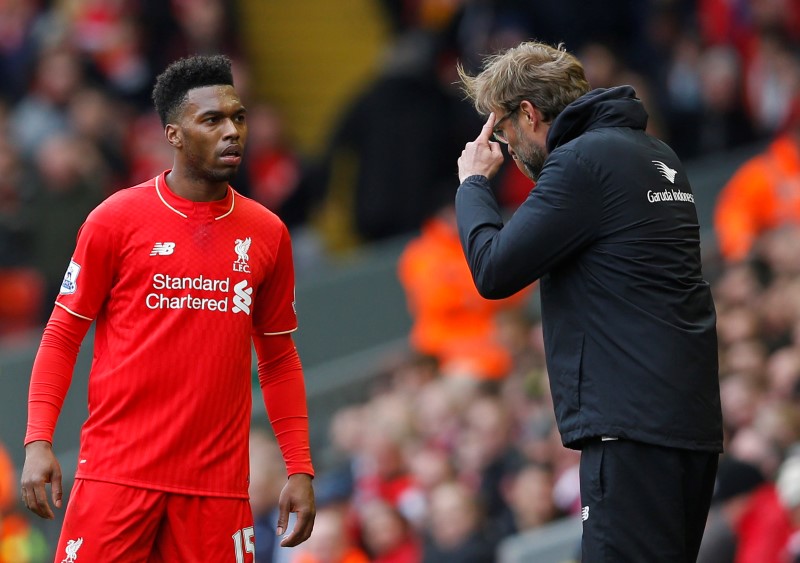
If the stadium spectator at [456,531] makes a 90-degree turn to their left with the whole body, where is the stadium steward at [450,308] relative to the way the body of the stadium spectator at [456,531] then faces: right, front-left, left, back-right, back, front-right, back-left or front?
back-left

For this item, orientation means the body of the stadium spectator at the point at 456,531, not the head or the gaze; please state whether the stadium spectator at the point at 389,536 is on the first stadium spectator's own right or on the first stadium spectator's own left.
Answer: on the first stadium spectator's own right

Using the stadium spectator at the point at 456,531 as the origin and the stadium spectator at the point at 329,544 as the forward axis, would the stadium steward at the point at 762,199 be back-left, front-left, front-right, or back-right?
back-right

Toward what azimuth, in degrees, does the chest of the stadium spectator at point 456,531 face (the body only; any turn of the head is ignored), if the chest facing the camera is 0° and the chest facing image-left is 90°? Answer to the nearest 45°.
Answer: approximately 45°

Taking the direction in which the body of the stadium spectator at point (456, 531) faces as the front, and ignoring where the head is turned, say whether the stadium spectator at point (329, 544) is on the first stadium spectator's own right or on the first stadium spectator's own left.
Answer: on the first stadium spectator's own right

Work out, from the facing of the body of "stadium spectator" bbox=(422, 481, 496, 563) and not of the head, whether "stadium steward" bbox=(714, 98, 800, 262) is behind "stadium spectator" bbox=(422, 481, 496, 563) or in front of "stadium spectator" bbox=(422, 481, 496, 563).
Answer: behind
